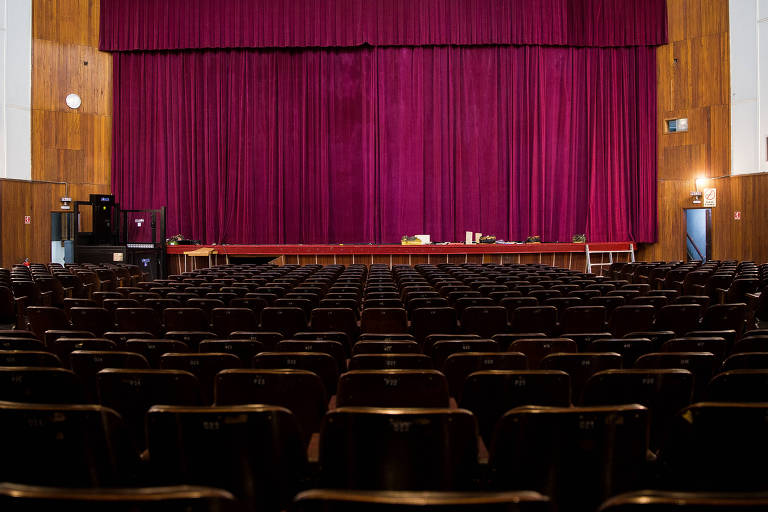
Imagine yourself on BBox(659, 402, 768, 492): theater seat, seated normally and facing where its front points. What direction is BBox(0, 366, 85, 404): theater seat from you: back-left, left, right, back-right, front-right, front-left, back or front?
left

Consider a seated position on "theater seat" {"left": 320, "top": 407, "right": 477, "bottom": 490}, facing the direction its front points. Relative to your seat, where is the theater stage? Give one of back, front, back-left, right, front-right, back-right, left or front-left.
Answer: front

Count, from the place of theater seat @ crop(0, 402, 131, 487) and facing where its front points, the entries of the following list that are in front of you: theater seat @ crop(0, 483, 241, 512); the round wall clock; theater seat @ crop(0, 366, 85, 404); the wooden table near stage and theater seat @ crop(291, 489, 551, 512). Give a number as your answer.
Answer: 3

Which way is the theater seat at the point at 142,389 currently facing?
away from the camera

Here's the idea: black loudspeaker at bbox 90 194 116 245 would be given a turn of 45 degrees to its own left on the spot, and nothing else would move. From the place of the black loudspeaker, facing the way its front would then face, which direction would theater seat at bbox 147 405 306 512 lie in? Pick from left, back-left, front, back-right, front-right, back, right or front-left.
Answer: front-right

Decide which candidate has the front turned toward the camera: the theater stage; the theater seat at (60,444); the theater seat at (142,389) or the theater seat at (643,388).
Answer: the theater stage

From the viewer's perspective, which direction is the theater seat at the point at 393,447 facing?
away from the camera

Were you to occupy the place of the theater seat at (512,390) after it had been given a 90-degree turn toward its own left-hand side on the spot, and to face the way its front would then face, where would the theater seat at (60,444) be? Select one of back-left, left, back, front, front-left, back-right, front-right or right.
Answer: front-left

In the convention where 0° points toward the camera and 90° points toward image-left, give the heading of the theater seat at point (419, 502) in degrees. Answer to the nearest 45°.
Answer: approximately 180°

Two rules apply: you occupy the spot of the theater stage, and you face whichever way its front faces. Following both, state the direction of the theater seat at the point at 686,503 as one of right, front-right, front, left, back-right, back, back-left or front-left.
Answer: front

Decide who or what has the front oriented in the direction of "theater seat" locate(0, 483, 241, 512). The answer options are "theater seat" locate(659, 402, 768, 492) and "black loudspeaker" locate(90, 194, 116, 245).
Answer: the black loudspeaker

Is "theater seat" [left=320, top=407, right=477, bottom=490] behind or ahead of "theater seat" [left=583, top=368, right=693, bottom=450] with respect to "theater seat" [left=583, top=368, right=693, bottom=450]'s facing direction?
behind

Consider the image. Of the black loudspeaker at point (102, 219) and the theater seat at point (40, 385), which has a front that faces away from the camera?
the theater seat

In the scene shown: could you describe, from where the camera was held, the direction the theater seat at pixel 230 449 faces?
facing away from the viewer

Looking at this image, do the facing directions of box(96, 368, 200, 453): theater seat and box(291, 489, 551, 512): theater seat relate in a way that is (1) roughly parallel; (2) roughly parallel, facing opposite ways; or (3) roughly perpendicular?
roughly parallel

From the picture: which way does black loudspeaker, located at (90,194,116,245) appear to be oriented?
toward the camera

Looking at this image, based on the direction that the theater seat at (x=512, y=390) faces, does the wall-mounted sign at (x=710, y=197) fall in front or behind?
in front

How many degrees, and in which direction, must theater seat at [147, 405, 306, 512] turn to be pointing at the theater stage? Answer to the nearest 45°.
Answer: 0° — it already faces it

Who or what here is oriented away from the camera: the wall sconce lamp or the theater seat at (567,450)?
the theater seat

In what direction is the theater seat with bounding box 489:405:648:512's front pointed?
away from the camera

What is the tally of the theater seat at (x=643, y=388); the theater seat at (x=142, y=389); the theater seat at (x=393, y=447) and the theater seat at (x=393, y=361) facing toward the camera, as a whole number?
0

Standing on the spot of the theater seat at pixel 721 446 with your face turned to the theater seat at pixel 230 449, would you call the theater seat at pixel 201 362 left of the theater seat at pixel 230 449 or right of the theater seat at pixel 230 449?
right
